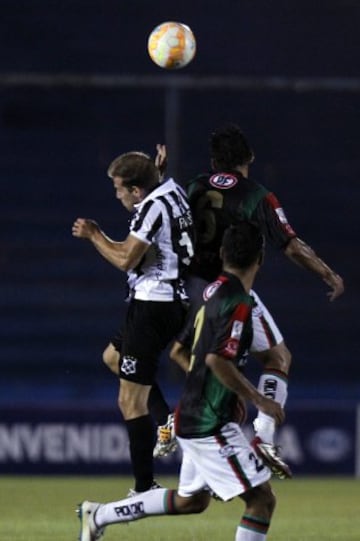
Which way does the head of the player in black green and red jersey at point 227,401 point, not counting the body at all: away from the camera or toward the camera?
away from the camera

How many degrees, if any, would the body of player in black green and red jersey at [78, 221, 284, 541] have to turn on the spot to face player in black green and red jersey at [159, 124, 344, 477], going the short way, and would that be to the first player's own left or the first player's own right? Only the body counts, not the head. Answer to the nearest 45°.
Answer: approximately 45° to the first player's own left

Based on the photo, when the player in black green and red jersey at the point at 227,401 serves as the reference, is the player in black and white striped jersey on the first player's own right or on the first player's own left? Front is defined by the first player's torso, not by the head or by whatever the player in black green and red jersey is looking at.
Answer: on the first player's own left

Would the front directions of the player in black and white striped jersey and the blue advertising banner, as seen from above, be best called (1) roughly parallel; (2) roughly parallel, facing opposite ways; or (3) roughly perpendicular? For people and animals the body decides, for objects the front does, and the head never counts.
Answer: roughly perpendicular
